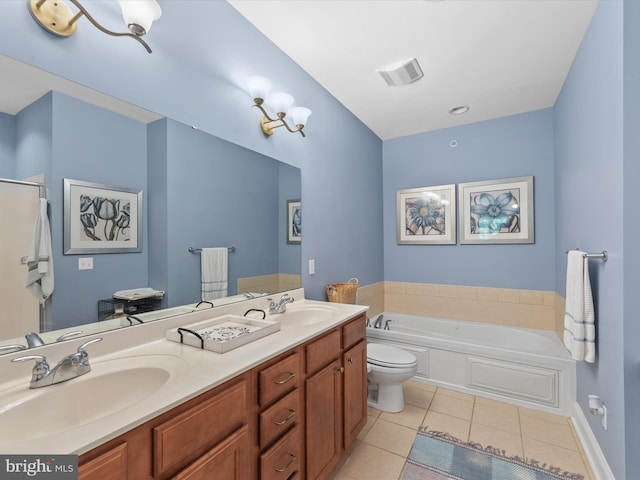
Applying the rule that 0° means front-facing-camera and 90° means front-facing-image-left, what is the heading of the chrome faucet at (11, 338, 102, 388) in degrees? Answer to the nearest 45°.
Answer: approximately 315°

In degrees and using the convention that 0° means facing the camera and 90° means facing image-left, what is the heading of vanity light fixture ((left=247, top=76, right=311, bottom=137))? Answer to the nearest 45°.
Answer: approximately 315°

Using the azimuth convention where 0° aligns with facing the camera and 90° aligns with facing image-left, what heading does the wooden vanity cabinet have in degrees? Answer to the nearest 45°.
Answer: approximately 315°

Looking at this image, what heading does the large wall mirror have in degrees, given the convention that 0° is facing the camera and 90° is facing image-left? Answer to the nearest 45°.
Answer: approximately 315°

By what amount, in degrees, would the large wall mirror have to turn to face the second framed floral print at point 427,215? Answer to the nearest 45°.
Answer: approximately 45° to its left
